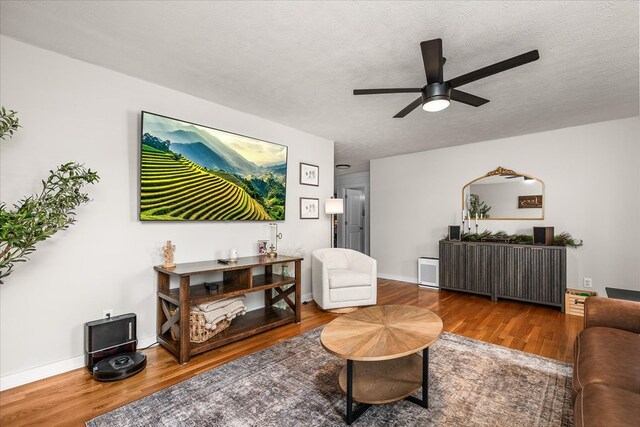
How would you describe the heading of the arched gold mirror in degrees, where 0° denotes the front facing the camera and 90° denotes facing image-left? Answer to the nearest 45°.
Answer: approximately 0°

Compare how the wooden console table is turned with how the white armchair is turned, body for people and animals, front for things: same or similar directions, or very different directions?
same or similar directions

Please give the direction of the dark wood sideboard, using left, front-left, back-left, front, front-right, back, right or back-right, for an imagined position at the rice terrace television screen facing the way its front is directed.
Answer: front-left

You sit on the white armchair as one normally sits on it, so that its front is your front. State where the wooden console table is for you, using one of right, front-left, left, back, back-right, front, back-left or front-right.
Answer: right

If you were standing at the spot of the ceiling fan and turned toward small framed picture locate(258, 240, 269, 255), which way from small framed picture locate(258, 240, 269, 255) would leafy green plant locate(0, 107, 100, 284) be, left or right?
left

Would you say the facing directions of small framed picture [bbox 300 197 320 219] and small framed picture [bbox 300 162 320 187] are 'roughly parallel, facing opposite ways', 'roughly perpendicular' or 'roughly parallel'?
roughly parallel

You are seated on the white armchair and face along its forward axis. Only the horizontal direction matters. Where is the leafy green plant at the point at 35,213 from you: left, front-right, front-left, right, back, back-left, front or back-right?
right

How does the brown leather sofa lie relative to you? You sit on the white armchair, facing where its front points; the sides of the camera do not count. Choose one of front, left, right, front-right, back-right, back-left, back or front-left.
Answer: front

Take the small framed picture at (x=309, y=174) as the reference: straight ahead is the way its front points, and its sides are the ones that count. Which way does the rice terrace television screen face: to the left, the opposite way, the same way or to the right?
the same way

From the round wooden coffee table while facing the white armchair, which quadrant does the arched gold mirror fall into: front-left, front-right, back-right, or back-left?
front-right

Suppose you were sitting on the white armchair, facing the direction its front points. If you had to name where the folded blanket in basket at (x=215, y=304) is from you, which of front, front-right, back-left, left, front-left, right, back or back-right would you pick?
right

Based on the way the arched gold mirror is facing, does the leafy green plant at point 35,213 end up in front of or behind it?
in front

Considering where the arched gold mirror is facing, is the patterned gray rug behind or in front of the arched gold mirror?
in front

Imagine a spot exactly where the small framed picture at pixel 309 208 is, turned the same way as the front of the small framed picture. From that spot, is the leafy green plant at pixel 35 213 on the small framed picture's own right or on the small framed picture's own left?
on the small framed picture's own right

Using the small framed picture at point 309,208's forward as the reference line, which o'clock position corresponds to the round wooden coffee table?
The round wooden coffee table is roughly at 1 o'clock from the small framed picture.

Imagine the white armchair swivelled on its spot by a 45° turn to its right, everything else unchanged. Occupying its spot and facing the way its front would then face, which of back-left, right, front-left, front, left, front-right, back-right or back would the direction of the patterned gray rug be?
front

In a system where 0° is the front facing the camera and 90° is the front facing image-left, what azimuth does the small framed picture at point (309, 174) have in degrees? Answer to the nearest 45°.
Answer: approximately 315°

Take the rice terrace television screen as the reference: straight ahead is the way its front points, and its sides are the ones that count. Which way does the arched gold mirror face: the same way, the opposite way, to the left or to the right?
to the right
